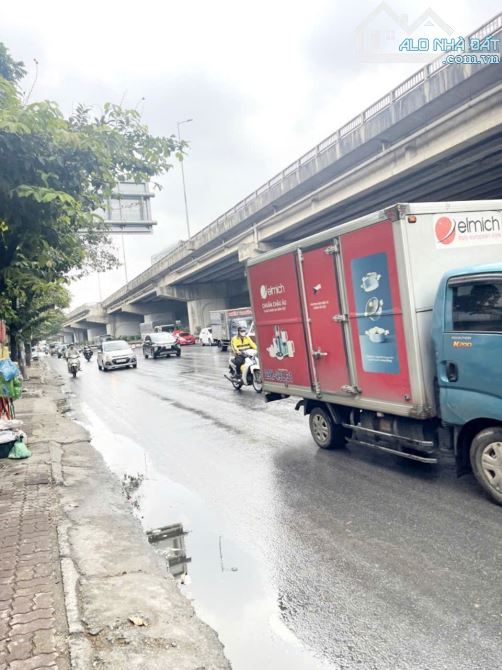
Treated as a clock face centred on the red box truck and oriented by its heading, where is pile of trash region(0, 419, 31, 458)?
The pile of trash is roughly at 5 o'clock from the red box truck.

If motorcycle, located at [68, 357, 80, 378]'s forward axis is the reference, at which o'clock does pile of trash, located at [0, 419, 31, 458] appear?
The pile of trash is roughly at 12 o'clock from the motorcycle.

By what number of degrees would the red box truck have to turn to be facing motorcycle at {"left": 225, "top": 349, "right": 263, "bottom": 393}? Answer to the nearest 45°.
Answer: approximately 180°

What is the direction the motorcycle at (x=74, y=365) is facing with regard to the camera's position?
facing the viewer

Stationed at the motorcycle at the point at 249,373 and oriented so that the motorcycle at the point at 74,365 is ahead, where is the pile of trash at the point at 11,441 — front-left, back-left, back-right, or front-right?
back-left

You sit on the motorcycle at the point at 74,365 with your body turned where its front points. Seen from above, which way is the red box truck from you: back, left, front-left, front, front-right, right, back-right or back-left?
front

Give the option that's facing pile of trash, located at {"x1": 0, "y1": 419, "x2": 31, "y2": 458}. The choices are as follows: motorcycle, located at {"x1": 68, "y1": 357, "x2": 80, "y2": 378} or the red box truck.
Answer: the motorcycle

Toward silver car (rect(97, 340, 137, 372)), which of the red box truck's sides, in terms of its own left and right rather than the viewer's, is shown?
back

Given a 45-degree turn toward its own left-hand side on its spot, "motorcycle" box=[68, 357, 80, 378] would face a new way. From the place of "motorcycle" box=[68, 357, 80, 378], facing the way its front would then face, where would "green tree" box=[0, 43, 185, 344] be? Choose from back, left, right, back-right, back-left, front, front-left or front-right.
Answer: front-right

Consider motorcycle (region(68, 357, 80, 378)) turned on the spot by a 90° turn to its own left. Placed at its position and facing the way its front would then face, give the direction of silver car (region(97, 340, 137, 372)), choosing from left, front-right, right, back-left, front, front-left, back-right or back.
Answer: front

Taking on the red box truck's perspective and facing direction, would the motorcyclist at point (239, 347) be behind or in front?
behind

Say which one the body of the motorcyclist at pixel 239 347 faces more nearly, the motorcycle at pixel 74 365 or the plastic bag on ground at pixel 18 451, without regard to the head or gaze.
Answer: the plastic bag on ground

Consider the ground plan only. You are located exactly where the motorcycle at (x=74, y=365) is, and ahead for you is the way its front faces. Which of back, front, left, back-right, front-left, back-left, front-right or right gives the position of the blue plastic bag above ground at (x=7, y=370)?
front

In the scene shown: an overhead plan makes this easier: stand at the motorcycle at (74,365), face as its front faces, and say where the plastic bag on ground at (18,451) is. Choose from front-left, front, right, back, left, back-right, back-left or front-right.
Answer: front

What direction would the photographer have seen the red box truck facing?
facing the viewer and to the right of the viewer
